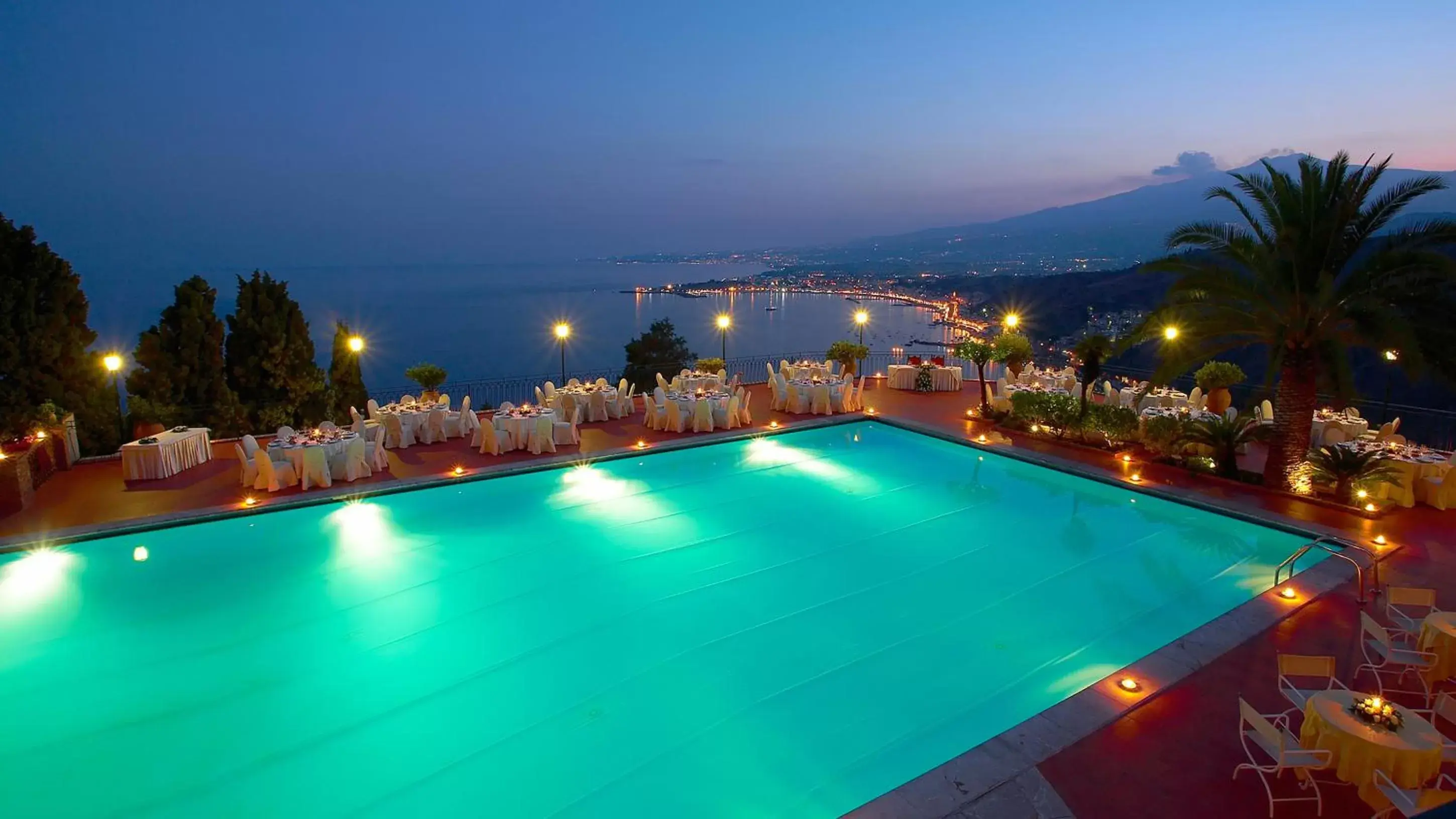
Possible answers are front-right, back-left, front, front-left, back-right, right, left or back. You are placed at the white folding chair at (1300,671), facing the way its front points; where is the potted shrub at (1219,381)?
back-left

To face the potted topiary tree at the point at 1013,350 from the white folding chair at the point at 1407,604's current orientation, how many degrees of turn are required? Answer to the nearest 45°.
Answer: approximately 180°

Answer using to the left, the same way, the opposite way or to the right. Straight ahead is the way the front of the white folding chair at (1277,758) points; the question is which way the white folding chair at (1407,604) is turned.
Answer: to the right

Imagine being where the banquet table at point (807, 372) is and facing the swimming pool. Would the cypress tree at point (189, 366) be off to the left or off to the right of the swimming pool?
right

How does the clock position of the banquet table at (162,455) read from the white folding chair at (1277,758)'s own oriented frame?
The banquet table is roughly at 7 o'clock from the white folding chair.

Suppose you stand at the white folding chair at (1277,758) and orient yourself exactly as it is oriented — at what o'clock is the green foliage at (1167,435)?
The green foliage is roughly at 10 o'clock from the white folding chair.

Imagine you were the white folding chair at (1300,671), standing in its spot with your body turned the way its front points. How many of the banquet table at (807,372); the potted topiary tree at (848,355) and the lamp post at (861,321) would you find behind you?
3

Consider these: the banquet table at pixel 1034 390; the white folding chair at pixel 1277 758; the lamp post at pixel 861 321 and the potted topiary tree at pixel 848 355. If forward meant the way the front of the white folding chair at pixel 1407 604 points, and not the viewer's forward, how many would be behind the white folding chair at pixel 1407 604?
3

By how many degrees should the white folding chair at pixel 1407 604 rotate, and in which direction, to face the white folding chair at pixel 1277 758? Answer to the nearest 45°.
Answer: approximately 45° to its right

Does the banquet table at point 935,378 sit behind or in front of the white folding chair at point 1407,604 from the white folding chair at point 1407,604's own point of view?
behind

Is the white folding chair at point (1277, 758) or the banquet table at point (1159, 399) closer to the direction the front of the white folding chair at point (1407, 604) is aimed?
the white folding chair

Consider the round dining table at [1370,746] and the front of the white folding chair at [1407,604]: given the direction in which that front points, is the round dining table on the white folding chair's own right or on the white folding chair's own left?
on the white folding chair's own right

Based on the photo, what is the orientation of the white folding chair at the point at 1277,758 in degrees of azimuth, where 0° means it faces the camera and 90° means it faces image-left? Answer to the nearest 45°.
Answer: approximately 225°
